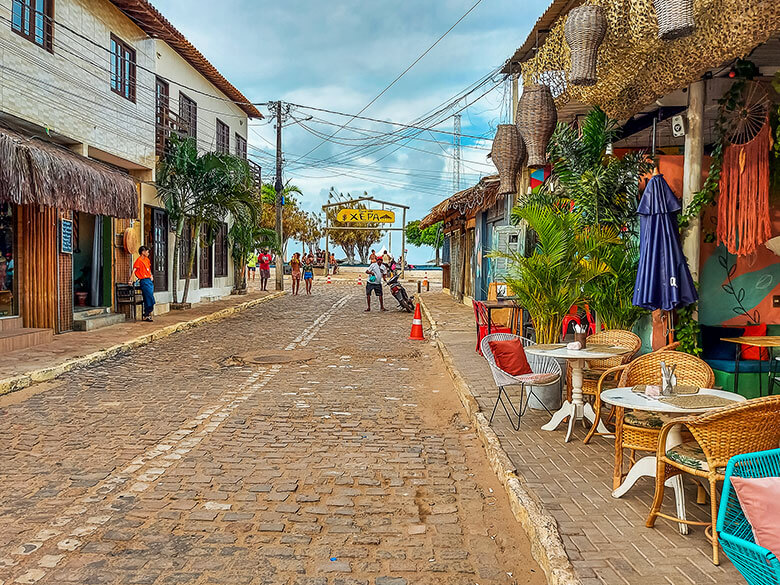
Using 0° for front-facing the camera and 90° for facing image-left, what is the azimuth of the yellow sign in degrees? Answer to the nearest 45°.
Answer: approximately 0°

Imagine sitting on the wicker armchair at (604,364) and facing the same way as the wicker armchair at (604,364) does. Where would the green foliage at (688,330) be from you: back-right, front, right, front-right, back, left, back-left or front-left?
back

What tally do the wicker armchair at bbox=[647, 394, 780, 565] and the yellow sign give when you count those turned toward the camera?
1

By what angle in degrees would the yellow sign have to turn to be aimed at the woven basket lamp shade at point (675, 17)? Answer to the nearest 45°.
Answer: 0° — it already faces it

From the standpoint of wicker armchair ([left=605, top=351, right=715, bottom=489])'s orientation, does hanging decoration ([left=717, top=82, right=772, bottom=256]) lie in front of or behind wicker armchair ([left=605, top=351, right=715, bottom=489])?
behind

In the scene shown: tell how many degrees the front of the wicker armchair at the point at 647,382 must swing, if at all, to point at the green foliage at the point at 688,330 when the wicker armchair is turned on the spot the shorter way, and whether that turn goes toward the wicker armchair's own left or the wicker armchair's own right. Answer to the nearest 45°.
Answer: approximately 135° to the wicker armchair's own right
